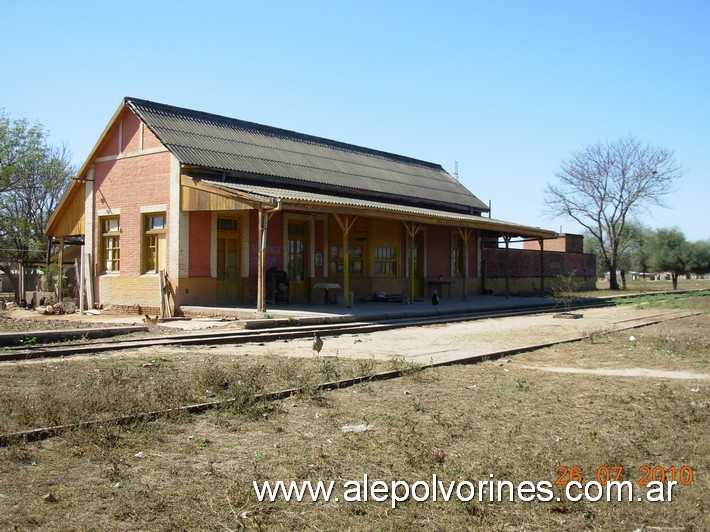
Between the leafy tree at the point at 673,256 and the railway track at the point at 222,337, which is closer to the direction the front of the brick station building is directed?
the railway track

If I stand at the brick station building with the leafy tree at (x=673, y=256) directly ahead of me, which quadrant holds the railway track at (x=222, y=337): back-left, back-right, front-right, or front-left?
back-right

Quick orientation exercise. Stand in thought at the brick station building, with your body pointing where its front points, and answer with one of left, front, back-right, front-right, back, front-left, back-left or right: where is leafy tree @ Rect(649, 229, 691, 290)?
left

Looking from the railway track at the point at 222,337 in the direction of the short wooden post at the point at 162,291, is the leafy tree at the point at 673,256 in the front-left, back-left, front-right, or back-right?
front-right
